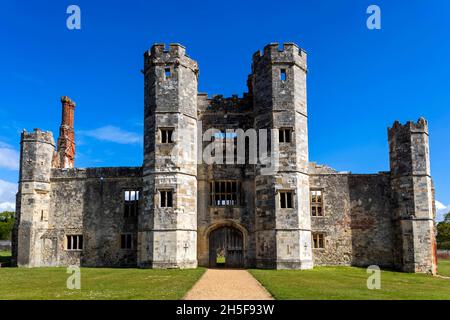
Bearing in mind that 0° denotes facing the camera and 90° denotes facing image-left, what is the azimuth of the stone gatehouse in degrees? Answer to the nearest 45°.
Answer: approximately 0°
